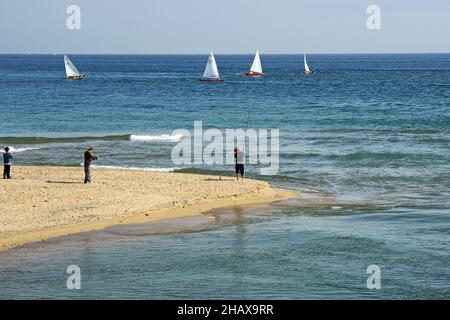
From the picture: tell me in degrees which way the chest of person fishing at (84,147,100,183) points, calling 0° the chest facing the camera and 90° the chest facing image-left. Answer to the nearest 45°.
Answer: approximately 270°

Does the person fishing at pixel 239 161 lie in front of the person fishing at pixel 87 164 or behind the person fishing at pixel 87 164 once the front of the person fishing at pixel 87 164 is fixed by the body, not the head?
in front
